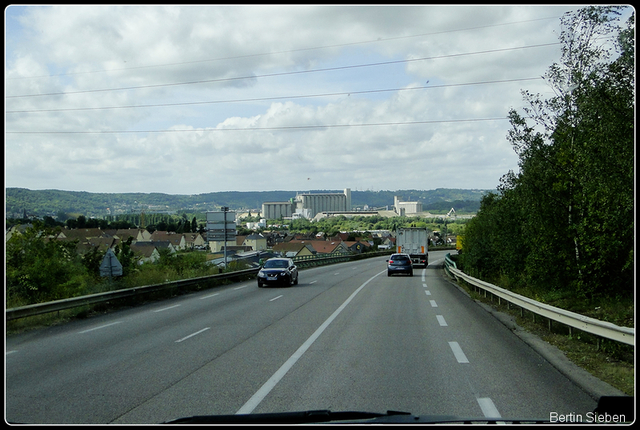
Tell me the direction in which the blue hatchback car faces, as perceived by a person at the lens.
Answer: facing away from the viewer

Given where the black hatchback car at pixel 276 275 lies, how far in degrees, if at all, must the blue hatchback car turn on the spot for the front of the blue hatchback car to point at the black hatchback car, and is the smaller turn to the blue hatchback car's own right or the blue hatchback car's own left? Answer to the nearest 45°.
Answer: approximately 135° to the blue hatchback car's own left

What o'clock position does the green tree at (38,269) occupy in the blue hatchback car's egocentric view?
The green tree is roughly at 7 o'clock from the blue hatchback car.

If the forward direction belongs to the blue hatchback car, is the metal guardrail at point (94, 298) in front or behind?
behind
